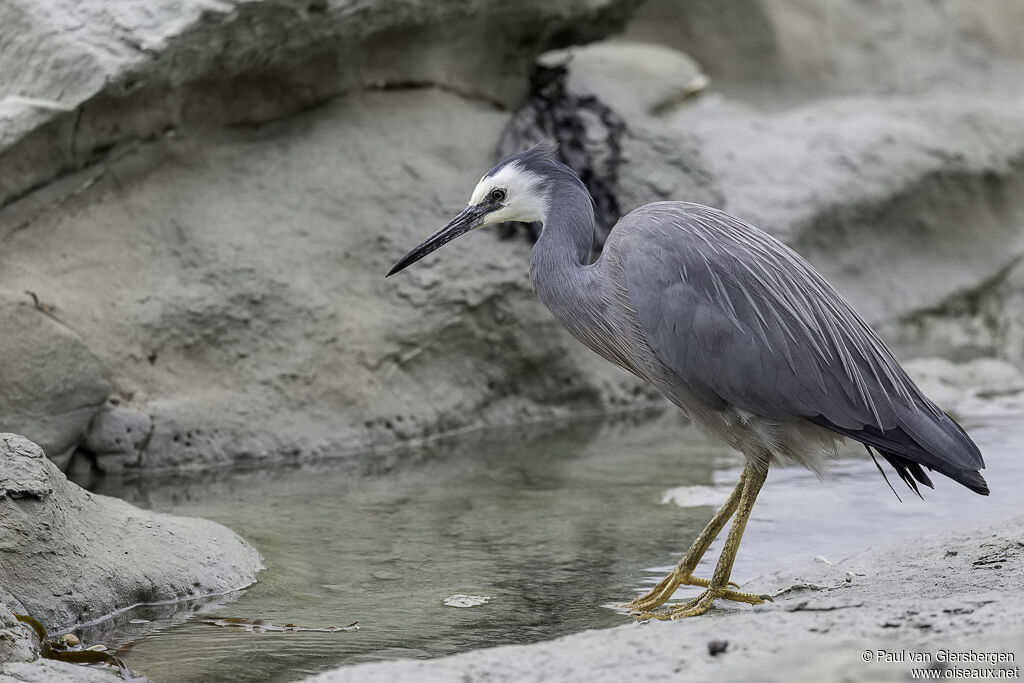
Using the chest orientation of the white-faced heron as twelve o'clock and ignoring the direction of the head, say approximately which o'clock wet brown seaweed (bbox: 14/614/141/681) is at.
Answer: The wet brown seaweed is roughly at 11 o'clock from the white-faced heron.

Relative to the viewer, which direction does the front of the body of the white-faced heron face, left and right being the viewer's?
facing to the left of the viewer

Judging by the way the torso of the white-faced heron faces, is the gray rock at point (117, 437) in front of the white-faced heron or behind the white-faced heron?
in front

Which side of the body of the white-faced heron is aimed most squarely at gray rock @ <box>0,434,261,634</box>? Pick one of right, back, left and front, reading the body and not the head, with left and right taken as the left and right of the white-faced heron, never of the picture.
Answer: front

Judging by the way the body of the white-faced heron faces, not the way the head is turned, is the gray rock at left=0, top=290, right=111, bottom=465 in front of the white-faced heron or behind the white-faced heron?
in front

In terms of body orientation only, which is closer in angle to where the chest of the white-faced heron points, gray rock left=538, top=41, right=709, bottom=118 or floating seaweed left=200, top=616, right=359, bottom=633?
the floating seaweed

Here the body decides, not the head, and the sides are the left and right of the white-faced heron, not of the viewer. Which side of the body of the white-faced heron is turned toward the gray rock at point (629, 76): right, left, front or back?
right

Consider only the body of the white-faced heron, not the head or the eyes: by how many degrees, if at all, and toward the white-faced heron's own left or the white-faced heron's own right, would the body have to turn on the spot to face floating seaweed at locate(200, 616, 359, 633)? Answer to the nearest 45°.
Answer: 0° — it already faces it
